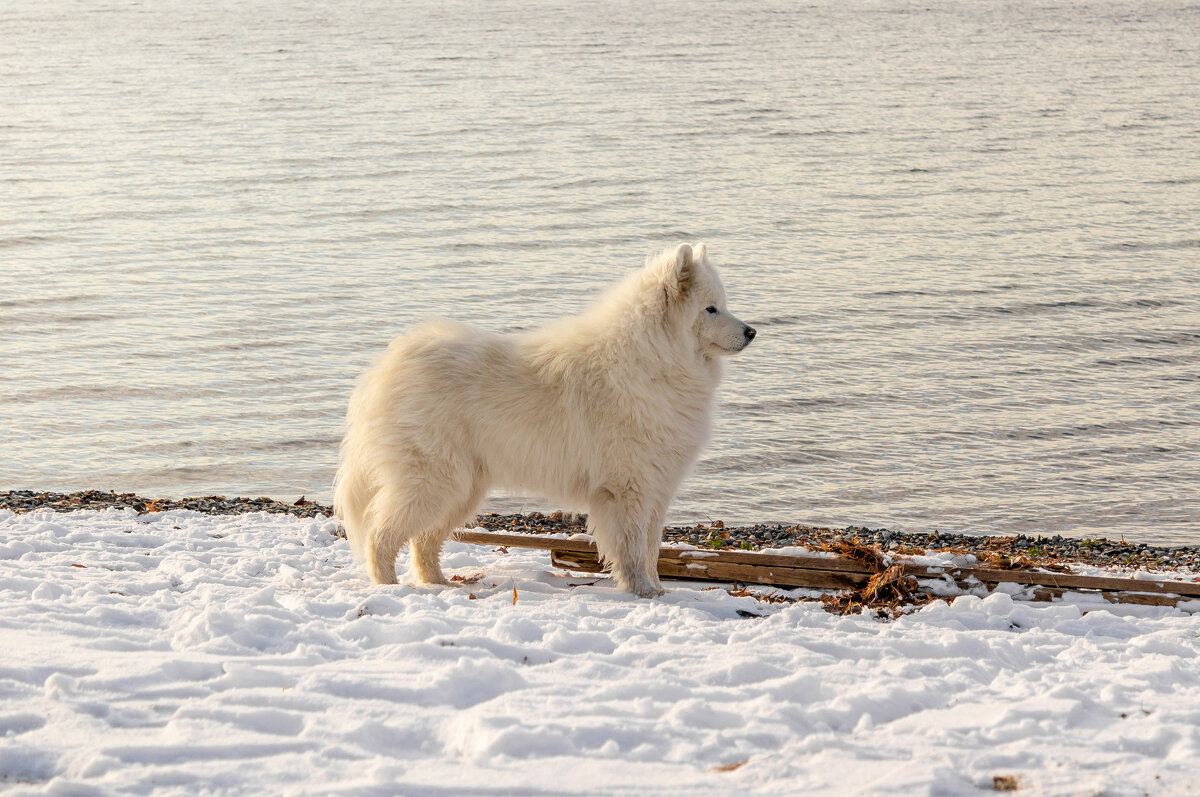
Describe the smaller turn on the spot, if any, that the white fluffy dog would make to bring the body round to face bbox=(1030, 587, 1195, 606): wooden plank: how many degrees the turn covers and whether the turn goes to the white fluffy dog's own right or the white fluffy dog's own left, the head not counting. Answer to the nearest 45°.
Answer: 0° — it already faces it

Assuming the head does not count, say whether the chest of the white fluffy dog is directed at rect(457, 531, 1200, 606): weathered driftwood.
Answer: yes

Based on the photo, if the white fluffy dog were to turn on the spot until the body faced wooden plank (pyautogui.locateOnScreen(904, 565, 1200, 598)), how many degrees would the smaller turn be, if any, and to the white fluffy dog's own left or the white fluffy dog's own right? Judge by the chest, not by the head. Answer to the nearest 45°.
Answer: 0° — it already faces it

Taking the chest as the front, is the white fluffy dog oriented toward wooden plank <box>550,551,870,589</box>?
yes

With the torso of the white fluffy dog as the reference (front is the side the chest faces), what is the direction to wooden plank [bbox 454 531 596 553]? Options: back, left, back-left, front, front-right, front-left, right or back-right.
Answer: left

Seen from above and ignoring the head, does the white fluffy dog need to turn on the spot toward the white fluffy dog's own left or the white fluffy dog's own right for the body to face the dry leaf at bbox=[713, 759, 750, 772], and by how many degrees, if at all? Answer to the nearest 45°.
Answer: approximately 90° to the white fluffy dog's own right

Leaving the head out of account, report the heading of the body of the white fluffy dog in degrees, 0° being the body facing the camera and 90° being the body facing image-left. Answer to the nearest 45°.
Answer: approximately 270°
